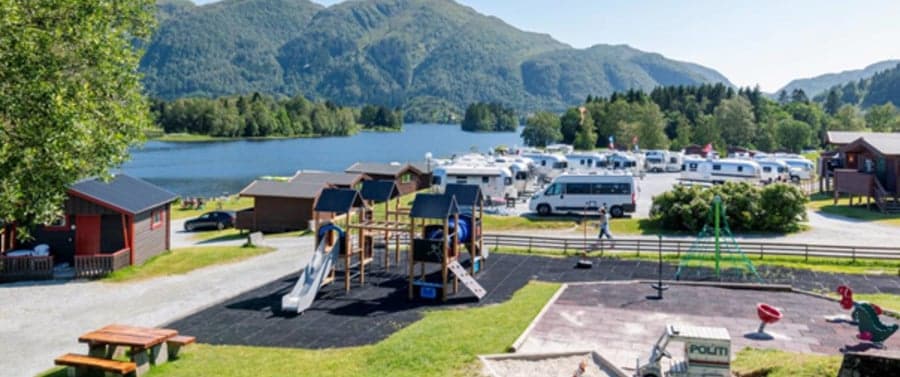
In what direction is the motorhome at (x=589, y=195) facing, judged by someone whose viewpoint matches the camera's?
facing to the left of the viewer

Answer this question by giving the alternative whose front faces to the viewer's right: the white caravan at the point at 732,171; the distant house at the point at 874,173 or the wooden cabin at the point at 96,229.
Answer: the white caravan

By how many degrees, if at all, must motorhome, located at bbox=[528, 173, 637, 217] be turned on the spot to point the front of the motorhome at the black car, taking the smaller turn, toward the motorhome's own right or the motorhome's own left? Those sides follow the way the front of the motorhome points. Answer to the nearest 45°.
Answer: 0° — it already faces it

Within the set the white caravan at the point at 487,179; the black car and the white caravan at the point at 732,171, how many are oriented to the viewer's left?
1

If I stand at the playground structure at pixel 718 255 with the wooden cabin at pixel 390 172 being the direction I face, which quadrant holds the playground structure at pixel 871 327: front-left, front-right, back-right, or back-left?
back-left

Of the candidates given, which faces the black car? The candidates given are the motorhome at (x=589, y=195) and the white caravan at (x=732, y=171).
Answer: the motorhome

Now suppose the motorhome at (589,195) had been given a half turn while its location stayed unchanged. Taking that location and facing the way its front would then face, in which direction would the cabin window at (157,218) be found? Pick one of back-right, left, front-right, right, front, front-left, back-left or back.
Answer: back-right

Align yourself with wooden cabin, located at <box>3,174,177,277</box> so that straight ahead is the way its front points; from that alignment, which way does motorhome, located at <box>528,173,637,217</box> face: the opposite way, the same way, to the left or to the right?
to the right

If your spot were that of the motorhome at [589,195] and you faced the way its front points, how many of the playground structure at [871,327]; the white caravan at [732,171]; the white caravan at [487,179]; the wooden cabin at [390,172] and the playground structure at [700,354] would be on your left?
2
